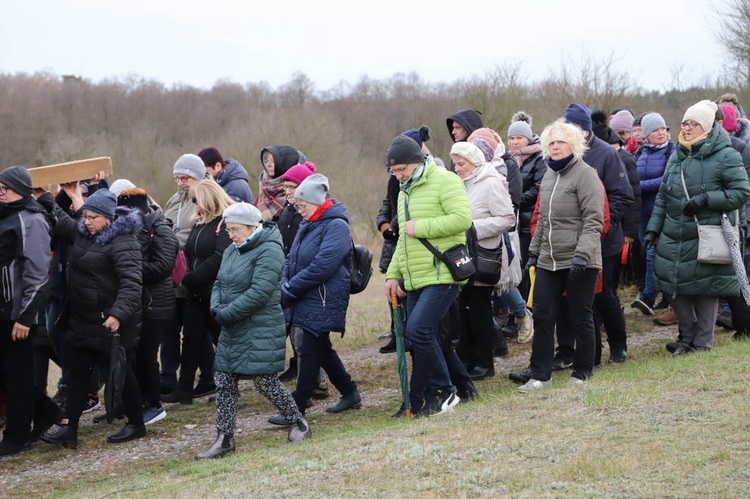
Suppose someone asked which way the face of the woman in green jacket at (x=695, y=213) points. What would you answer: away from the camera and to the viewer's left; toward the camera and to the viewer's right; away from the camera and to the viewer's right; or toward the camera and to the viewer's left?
toward the camera and to the viewer's left

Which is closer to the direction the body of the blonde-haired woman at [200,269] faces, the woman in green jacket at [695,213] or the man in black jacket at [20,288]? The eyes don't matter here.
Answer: the man in black jacket

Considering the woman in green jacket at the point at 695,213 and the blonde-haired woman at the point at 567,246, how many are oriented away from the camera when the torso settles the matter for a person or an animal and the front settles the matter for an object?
0

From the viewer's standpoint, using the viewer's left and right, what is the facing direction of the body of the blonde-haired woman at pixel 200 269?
facing the viewer and to the left of the viewer

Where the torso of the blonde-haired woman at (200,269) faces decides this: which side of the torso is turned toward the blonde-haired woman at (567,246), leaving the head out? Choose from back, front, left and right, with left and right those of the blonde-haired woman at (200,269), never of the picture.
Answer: left

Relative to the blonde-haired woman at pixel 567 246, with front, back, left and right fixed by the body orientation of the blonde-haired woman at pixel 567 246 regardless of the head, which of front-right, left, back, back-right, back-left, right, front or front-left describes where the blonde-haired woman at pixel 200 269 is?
front-right

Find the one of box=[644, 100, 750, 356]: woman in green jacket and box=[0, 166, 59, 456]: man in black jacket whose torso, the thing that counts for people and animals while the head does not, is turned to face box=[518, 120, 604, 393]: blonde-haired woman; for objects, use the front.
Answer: the woman in green jacket

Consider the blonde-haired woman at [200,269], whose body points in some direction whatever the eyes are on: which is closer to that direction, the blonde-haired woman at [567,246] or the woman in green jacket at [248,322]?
the woman in green jacket
